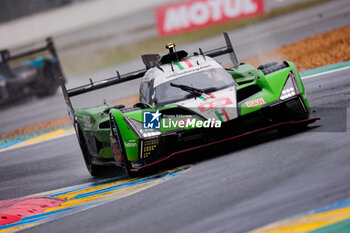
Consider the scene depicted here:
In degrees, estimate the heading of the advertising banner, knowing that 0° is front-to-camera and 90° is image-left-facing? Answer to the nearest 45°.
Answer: approximately 0°
